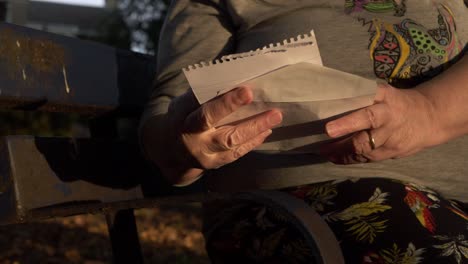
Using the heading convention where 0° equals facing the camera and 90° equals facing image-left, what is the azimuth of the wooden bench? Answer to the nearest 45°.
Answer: approximately 315°
